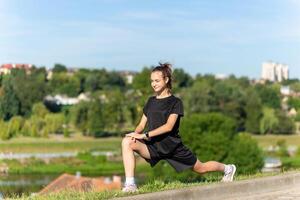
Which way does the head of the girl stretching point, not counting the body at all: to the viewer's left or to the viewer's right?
to the viewer's left

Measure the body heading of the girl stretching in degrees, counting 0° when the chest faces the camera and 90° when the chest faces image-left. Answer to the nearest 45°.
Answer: approximately 45°
